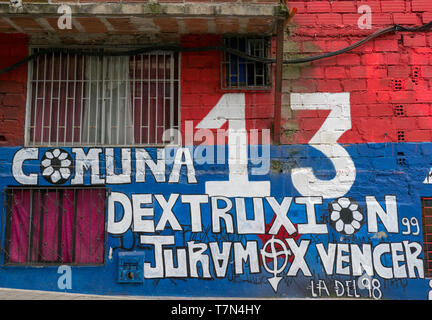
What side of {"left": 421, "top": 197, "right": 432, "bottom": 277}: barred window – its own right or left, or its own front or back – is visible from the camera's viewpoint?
front

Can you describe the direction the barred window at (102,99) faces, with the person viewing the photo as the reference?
facing the viewer

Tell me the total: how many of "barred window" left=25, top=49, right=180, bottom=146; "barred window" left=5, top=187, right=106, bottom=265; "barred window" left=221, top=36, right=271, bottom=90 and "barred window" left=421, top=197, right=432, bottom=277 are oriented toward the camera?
4

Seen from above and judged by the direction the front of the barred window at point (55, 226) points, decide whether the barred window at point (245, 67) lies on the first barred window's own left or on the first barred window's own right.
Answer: on the first barred window's own left

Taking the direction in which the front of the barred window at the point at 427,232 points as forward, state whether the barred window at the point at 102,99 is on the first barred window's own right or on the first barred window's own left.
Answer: on the first barred window's own right

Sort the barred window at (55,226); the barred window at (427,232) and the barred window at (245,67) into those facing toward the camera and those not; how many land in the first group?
3

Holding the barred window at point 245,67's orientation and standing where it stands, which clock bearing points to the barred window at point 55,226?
the barred window at point 55,226 is roughly at 3 o'clock from the barred window at point 245,67.

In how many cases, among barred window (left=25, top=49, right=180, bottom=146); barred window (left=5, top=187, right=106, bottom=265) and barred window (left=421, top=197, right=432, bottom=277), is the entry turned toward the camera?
3

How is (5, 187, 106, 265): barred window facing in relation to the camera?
toward the camera

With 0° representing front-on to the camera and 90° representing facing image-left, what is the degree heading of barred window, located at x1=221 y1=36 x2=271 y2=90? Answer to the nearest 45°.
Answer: approximately 0°
